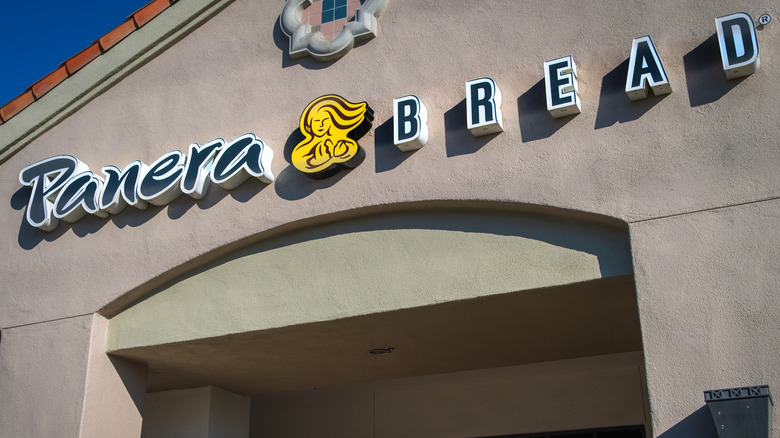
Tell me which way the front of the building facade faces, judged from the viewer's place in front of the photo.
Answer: facing the viewer and to the left of the viewer
